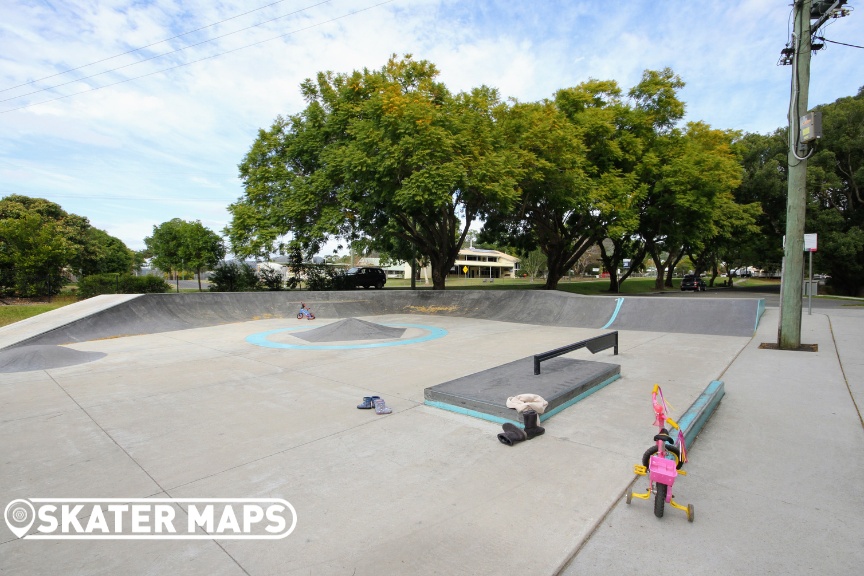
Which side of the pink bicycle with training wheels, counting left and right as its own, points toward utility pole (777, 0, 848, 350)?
front

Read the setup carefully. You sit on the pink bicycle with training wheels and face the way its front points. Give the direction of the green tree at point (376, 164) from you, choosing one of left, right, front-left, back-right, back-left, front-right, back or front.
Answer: front-left

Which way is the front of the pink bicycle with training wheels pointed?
away from the camera

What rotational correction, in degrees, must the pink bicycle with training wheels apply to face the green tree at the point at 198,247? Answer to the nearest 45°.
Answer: approximately 45° to its left

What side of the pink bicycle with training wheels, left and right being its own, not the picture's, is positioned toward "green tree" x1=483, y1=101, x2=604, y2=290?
front

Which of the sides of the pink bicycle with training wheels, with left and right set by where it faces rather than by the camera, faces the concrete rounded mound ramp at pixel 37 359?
left

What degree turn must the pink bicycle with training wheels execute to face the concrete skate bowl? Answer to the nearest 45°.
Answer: approximately 45° to its left

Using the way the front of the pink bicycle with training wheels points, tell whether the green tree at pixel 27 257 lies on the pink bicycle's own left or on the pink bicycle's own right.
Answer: on the pink bicycle's own left

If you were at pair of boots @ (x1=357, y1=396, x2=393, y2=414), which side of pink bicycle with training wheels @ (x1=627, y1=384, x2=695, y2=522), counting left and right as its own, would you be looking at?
left

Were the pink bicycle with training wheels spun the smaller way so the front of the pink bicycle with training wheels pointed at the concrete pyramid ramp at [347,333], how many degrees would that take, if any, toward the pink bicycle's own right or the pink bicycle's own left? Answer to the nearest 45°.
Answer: approximately 45° to the pink bicycle's own left

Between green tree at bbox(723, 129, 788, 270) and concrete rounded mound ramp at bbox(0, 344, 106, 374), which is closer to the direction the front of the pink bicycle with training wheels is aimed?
the green tree

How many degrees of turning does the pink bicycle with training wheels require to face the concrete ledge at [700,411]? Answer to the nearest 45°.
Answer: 0° — it already faces it
